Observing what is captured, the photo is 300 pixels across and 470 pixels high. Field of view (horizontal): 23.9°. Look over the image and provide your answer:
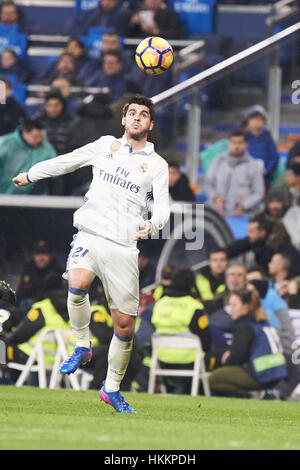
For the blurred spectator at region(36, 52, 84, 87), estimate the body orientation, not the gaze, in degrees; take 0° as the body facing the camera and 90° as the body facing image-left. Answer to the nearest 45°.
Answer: approximately 0°

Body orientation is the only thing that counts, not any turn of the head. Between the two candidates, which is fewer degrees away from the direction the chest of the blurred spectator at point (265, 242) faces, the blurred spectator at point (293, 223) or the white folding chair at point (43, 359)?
the white folding chair

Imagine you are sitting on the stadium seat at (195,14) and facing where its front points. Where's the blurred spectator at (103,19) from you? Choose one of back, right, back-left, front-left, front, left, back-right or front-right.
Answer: right

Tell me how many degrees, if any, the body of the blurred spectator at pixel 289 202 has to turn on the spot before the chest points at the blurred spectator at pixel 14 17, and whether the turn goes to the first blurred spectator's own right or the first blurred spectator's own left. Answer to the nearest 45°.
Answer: approximately 90° to the first blurred spectator's own right

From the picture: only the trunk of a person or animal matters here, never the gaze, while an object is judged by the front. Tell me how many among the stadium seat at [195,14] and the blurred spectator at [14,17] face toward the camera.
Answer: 2
